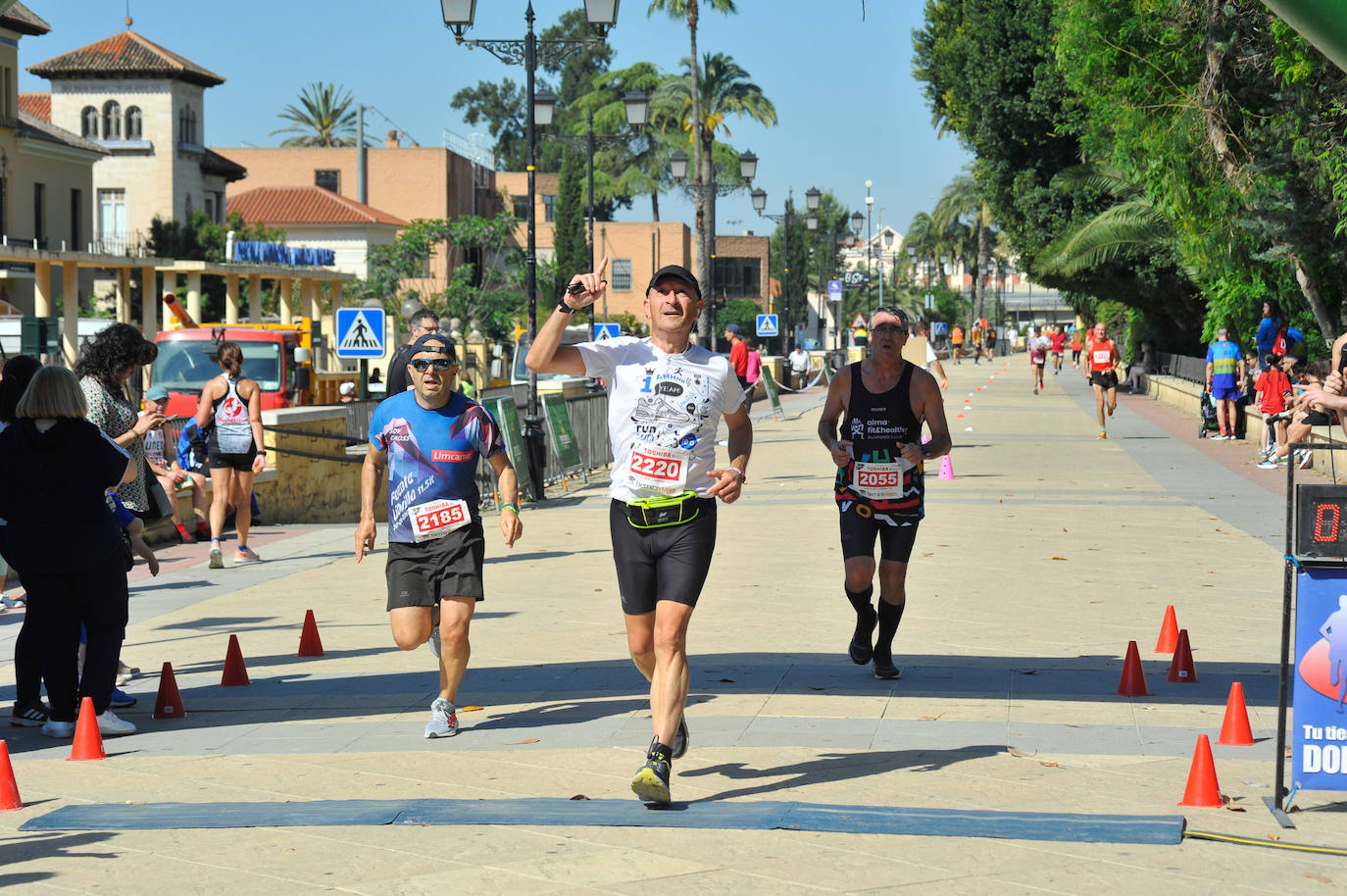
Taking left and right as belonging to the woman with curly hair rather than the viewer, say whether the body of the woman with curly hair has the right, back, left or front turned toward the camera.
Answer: right

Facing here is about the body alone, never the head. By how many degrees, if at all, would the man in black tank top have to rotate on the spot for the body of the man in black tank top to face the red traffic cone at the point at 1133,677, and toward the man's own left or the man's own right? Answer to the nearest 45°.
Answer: approximately 90° to the man's own left

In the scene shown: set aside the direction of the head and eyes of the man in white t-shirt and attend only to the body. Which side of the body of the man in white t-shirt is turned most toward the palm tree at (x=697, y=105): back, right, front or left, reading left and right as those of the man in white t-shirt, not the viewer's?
back

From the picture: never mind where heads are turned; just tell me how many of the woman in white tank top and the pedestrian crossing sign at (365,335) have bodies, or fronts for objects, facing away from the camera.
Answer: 1

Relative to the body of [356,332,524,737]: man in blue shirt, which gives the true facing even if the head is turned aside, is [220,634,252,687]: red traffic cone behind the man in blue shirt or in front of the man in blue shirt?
behind

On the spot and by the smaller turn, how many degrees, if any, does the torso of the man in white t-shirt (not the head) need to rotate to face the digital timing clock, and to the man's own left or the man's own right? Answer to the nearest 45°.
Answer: approximately 90° to the man's own left

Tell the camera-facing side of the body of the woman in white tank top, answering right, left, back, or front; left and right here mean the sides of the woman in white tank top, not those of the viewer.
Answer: back
